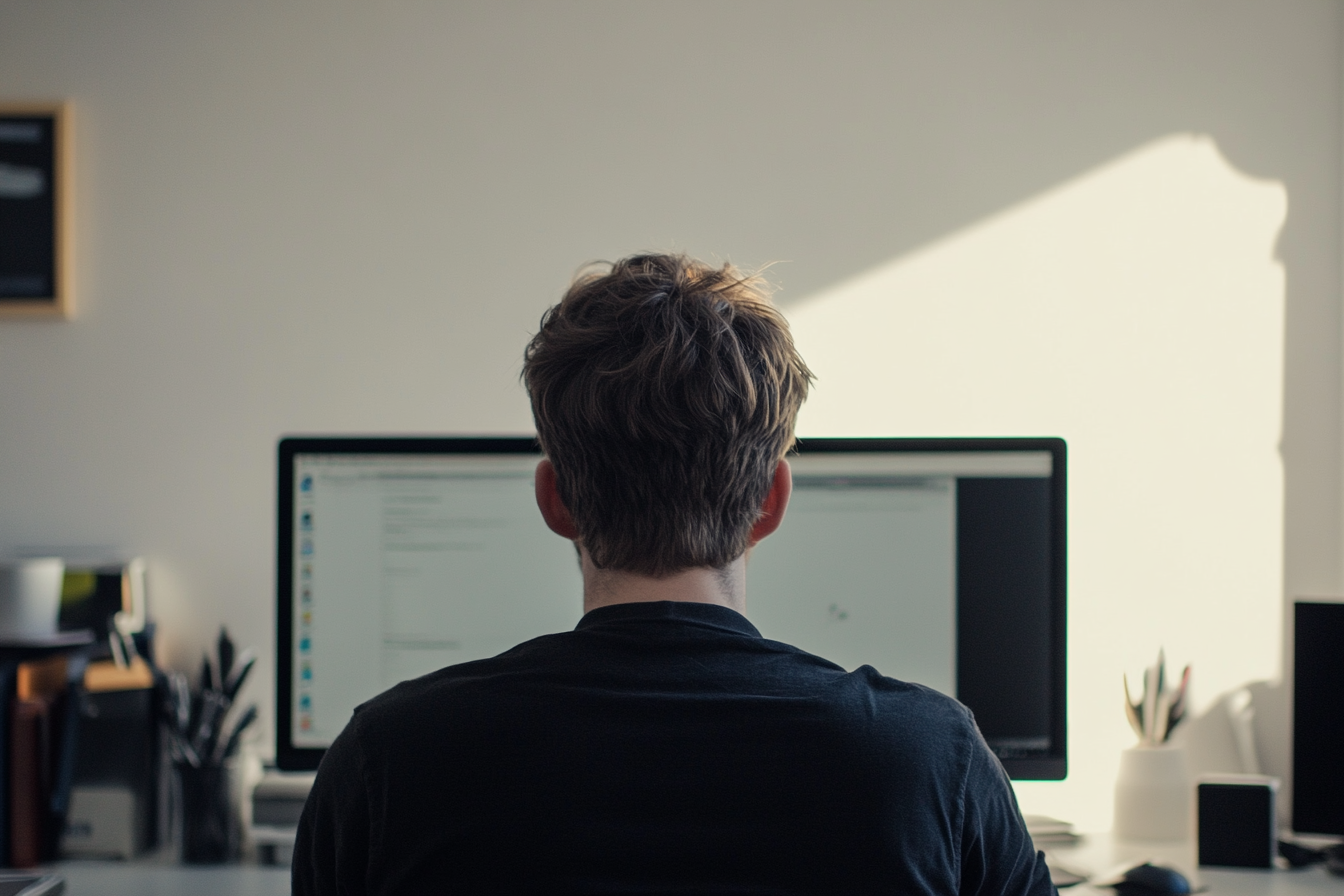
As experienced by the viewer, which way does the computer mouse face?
facing away from the viewer

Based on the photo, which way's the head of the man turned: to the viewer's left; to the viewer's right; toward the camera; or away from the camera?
away from the camera

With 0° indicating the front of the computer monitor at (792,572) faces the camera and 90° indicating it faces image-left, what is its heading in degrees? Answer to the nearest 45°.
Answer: approximately 0°

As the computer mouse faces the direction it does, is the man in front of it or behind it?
behind

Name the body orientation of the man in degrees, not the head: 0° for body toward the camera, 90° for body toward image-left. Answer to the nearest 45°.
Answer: approximately 180°

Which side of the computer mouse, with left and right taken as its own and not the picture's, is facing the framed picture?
left
